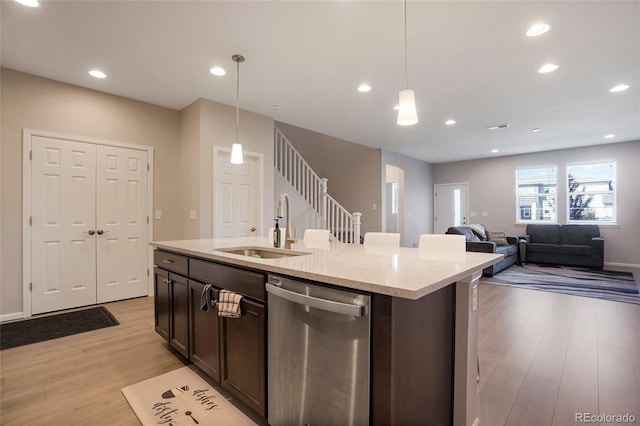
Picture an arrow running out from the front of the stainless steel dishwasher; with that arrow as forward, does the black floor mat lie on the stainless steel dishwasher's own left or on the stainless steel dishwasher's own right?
on the stainless steel dishwasher's own right

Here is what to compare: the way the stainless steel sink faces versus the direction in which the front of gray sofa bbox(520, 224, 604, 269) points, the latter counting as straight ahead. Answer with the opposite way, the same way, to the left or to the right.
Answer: the same way

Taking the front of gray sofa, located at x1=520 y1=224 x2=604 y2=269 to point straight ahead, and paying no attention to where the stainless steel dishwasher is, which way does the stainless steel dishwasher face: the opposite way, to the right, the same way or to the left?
the same way

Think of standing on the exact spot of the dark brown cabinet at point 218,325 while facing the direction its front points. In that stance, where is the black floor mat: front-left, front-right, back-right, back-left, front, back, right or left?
right

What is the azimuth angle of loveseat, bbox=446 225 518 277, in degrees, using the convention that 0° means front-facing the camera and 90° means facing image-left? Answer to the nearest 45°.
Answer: approximately 315°

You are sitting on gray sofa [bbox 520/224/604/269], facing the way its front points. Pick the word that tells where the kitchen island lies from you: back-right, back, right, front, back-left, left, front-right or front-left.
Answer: front

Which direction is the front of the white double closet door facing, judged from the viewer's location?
facing the viewer and to the right of the viewer

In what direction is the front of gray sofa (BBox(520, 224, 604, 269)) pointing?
toward the camera

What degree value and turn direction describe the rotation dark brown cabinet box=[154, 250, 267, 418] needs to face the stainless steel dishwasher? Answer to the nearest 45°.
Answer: approximately 90° to its left

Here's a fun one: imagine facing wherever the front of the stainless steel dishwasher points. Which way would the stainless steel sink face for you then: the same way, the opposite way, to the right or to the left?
the same way

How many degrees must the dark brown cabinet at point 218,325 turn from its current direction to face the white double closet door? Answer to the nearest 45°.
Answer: approximately 90° to its right

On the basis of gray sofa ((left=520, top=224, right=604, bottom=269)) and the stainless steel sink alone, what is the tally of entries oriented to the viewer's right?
0

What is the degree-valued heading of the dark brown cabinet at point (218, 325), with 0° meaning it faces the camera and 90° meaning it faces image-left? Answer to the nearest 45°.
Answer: approximately 45°

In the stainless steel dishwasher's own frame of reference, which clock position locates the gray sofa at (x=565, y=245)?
The gray sofa is roughly at 6 o'clock from the stainless steel dishwasher.

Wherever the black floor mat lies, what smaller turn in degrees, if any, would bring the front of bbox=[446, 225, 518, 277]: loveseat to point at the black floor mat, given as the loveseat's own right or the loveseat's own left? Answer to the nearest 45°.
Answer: approximately 90° to the loveseat's own right
